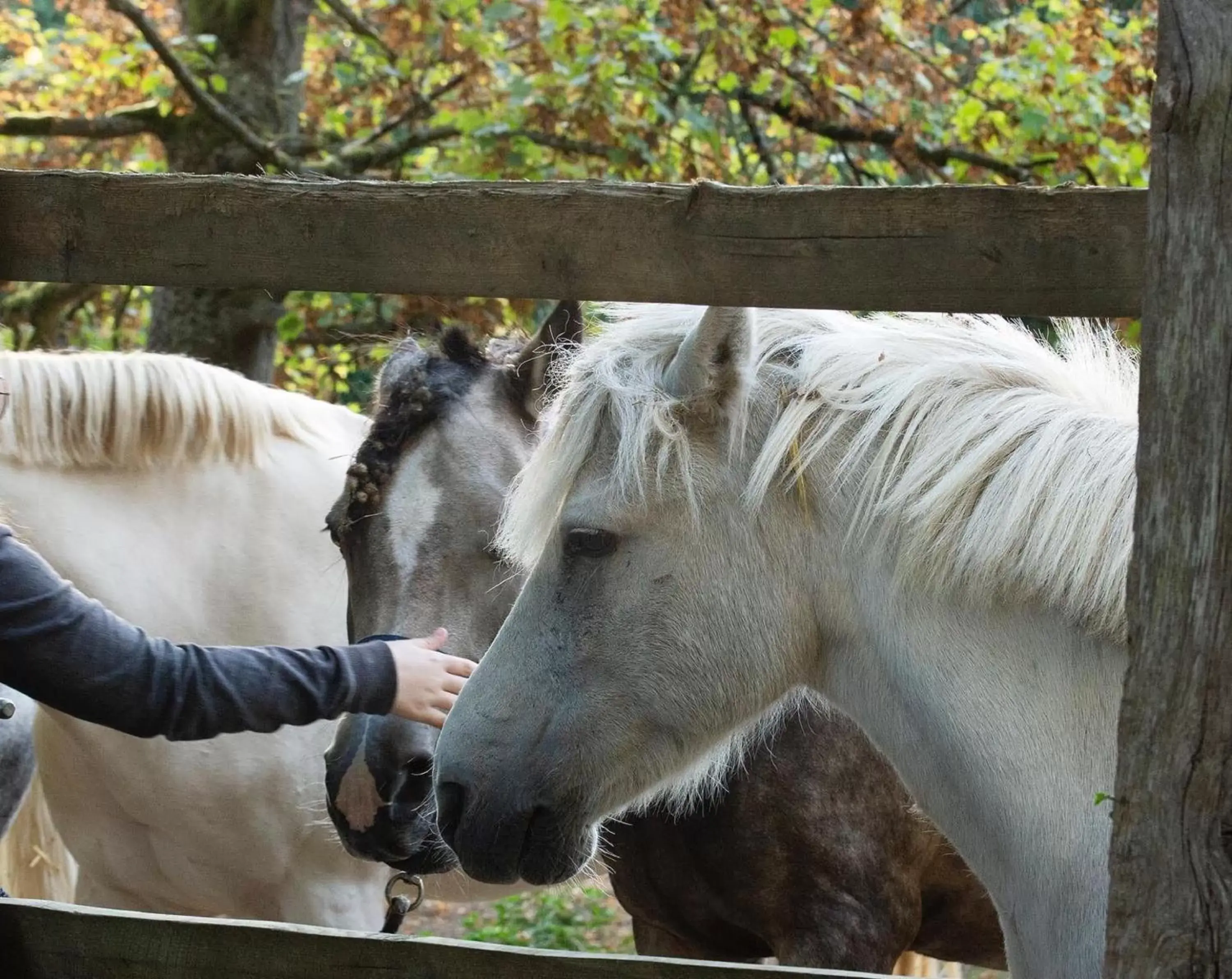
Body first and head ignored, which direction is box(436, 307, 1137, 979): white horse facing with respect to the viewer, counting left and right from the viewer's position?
facing to the left of the viewer

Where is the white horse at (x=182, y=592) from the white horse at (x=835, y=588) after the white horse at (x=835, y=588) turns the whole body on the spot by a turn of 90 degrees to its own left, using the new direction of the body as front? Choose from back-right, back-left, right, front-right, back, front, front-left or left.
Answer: back-right
